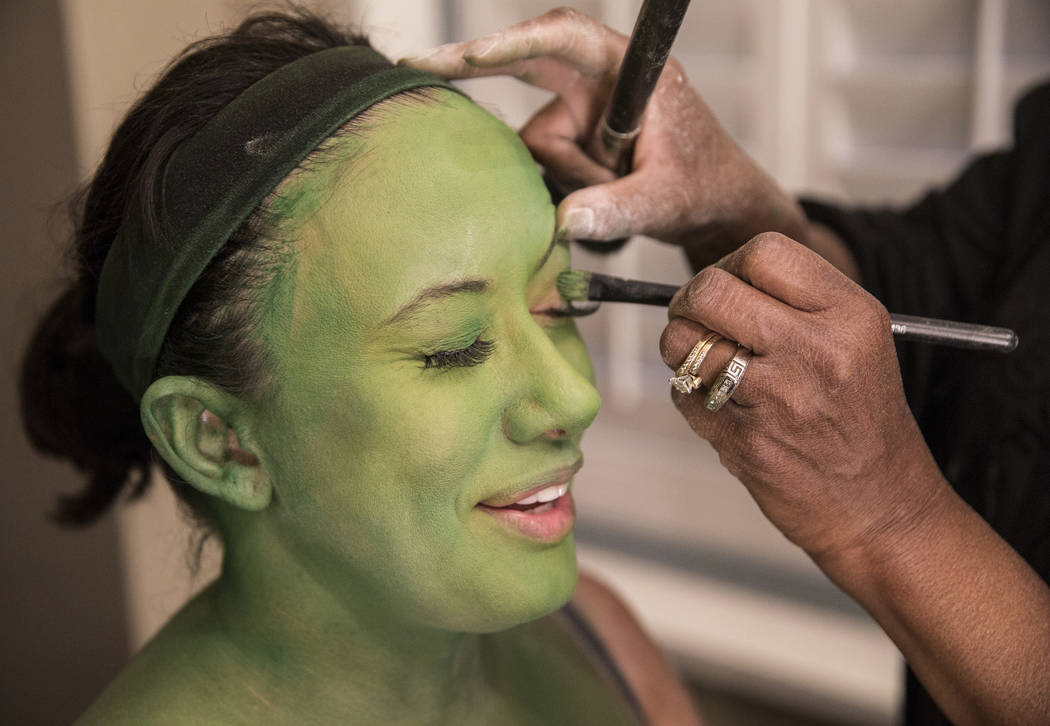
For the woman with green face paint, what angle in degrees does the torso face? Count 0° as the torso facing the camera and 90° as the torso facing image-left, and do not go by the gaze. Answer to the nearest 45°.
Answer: approximately 315°
